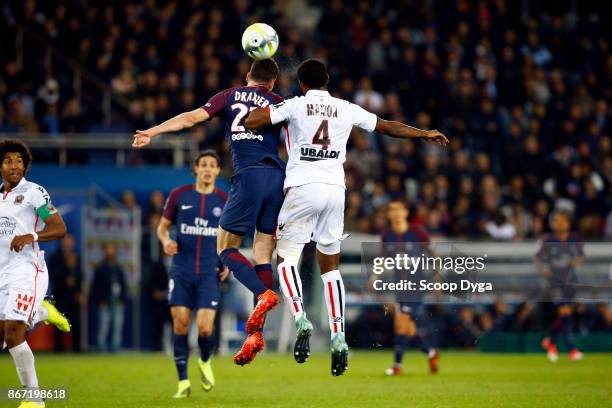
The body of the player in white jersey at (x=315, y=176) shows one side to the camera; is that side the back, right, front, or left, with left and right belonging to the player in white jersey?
back

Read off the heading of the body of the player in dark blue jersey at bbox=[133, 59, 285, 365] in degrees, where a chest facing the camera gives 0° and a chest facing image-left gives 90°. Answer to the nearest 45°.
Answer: approximately 180°

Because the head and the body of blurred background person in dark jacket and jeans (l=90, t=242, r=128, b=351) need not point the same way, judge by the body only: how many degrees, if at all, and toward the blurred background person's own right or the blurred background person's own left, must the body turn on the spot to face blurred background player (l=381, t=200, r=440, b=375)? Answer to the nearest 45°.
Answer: approximately 45° to the blurred background person's own left

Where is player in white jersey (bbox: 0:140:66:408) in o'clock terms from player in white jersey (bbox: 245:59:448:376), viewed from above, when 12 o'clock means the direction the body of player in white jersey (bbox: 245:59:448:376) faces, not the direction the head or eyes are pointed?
player in white jersey (bbox: 0:140:66:408) is roughly at 9 o'clock from player in white jersey (bbox: 245:59:448:376).

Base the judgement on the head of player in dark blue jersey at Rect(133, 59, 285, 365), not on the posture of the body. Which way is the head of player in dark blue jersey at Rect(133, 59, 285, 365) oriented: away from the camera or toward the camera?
away from the camera

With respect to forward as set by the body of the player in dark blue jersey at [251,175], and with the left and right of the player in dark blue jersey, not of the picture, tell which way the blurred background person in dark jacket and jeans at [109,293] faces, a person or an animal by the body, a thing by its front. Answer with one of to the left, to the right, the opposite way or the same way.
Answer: the opposite way

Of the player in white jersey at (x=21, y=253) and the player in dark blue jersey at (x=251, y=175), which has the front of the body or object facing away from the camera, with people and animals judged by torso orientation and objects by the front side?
the player in dark blue jersey

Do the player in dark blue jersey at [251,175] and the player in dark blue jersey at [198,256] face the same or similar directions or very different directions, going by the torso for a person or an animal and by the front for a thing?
very different directions
